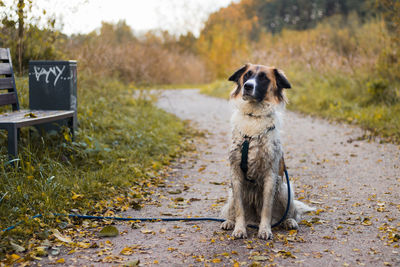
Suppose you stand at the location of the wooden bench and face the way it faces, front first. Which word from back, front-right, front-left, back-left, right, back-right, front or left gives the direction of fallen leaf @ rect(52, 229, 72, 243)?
front-right

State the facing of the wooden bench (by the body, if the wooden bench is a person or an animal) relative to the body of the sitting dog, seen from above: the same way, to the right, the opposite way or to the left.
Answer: to the left

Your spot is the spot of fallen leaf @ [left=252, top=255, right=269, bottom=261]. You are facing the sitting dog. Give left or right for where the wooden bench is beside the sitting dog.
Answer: left

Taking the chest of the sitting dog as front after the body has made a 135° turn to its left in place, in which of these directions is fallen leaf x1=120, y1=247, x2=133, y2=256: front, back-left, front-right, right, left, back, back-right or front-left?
back

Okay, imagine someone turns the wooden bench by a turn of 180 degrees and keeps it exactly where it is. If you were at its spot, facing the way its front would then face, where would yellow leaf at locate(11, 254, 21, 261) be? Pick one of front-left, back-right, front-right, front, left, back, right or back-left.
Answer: back-left

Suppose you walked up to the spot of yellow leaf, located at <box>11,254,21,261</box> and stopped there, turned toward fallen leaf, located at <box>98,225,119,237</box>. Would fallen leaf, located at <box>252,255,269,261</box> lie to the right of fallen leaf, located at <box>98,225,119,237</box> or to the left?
right

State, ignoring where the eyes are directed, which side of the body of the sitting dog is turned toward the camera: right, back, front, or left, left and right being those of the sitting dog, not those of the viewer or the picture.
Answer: front

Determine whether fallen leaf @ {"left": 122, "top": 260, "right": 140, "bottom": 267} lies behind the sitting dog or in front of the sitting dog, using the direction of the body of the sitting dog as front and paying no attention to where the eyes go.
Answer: in front

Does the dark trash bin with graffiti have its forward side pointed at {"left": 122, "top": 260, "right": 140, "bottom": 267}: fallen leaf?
yes

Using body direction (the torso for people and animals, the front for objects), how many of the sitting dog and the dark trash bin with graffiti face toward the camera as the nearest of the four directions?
2

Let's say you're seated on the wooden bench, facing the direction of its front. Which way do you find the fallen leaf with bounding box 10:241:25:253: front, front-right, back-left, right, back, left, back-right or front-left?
front-right
